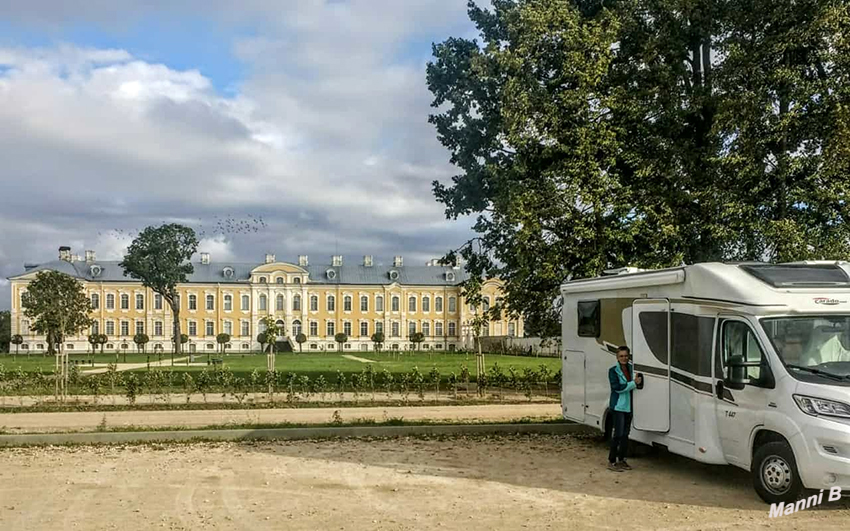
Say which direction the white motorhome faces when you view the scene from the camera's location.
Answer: facing the viewer and to the right of the viewer

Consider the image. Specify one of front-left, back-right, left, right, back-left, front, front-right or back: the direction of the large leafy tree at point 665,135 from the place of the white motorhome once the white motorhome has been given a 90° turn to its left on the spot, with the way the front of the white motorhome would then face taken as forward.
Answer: front-left
